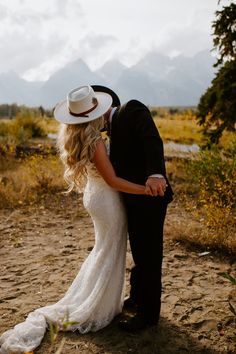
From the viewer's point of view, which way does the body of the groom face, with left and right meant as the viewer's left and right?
facing to the left of the viewer

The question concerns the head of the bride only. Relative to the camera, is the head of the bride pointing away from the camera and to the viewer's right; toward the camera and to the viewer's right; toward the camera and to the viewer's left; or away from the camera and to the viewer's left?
away from the camera and to the viewer's right

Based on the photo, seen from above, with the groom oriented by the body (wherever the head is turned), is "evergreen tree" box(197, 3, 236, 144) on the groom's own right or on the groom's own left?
on the groom's own right
